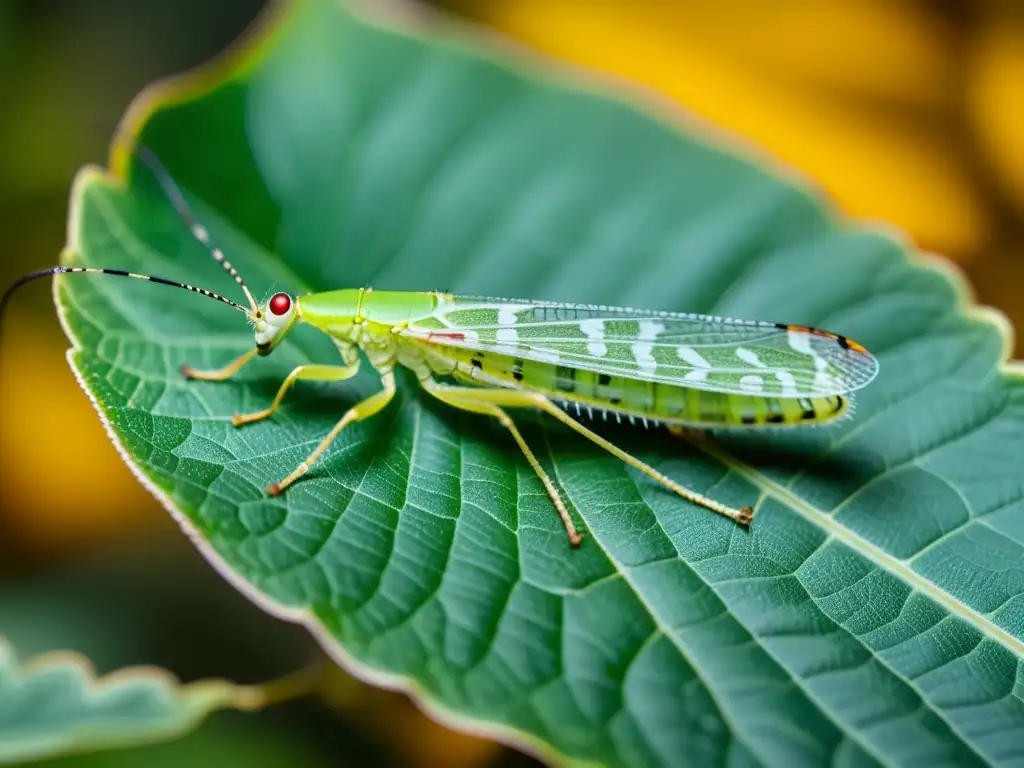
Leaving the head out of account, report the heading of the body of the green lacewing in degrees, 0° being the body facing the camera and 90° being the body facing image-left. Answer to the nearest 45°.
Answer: approximately 90°

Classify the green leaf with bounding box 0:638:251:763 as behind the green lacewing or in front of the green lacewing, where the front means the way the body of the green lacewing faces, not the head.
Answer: in front
